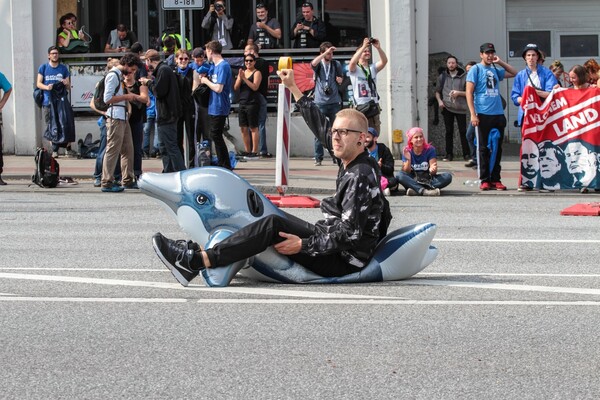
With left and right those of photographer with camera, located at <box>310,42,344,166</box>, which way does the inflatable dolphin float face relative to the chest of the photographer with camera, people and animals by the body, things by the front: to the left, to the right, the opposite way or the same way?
to the right

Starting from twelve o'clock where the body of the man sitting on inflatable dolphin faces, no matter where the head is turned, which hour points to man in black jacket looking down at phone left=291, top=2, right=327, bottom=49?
The man in black jacket looking down at phone is roughly at 3 o'clock from the man sitting on inflatable dolphin.

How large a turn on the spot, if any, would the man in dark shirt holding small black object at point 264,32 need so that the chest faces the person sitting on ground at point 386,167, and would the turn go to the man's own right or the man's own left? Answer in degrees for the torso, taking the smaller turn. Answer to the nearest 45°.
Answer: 0° — they already face them

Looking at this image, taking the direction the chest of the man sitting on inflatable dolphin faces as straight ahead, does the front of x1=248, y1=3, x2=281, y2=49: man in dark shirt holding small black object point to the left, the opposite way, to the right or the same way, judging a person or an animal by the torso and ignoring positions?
to the left

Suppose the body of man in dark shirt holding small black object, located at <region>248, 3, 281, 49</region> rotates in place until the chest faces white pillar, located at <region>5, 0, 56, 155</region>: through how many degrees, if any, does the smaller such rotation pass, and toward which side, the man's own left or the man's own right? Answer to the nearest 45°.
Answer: approximately 90° to the man's own right

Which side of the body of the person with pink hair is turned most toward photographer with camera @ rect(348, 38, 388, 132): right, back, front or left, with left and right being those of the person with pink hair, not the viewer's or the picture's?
back

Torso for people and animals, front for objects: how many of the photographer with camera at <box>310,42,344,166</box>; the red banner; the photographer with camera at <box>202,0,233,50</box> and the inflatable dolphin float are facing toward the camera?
3

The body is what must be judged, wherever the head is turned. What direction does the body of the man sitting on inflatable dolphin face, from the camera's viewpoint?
to the viewer's left

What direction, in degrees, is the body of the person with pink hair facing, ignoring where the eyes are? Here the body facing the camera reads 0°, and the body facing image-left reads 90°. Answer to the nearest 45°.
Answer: approximately 0°
